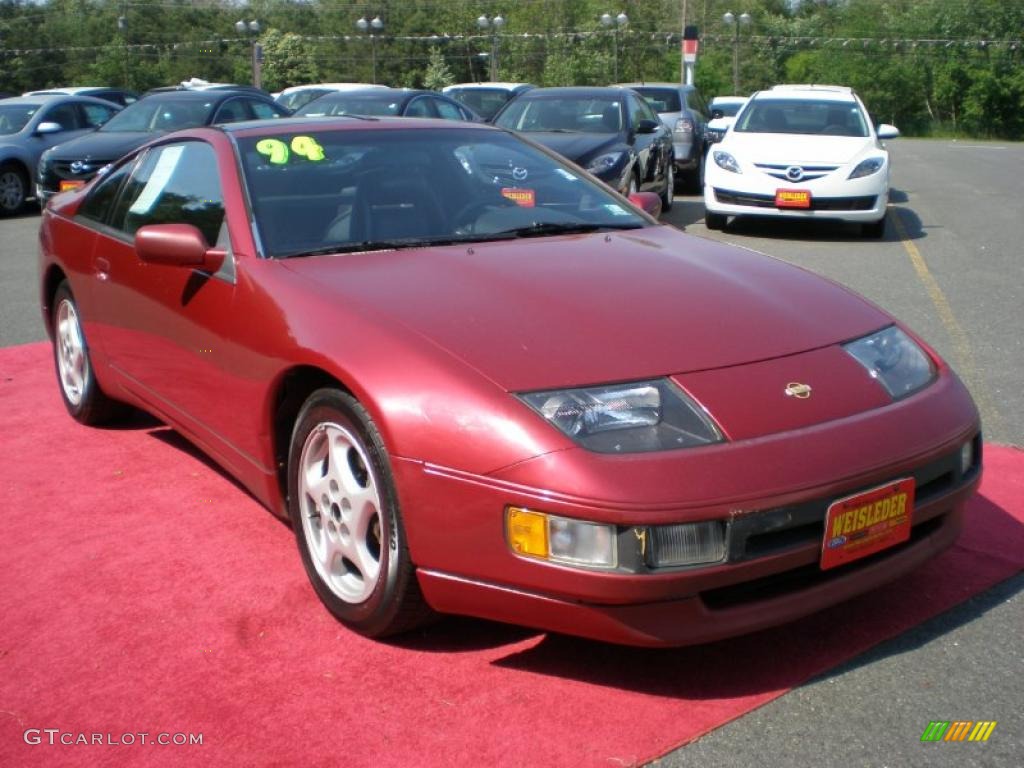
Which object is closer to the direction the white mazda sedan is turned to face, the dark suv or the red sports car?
the red sports car

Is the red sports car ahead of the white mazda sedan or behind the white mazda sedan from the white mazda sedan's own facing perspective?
ahead

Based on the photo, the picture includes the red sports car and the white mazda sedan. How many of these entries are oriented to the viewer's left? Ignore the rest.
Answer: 0

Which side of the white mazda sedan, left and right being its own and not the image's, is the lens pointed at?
front

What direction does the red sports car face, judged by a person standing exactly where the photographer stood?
facing the viewer and to the right of the viewer

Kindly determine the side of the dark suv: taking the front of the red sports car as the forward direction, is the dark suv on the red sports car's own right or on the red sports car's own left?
on the red sports car's own left
